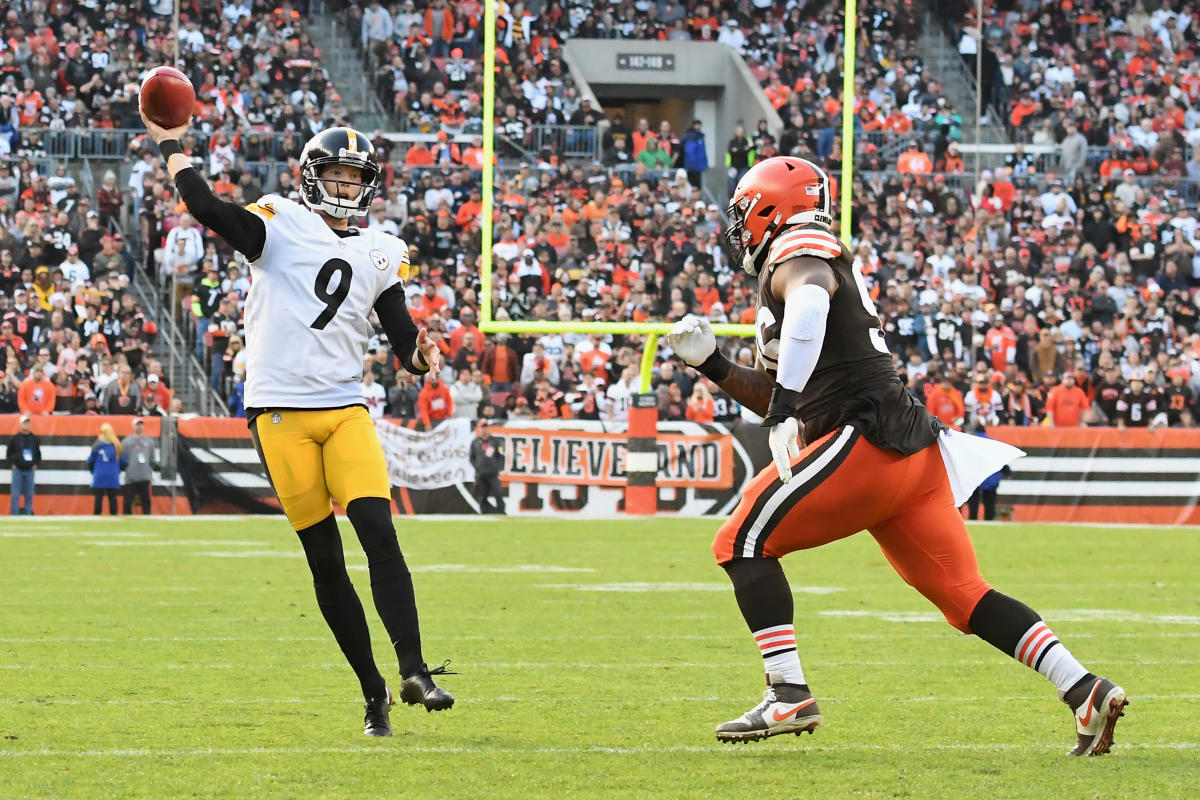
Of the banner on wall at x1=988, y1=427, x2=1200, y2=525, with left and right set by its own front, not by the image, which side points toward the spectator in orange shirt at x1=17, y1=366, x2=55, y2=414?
right

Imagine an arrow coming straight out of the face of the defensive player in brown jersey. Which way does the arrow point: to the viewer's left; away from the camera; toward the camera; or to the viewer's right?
to the viewer's left

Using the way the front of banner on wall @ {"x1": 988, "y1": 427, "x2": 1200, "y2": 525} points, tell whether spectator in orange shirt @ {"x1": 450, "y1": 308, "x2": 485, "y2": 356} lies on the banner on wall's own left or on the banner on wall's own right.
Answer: on the banner on wall's own right

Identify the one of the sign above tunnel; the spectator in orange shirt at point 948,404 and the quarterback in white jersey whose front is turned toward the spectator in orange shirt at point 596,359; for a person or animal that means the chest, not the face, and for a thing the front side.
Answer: the sign above tunnel

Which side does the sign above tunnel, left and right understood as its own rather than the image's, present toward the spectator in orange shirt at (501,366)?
front

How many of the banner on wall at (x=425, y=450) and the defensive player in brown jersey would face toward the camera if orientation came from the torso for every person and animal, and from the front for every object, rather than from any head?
1

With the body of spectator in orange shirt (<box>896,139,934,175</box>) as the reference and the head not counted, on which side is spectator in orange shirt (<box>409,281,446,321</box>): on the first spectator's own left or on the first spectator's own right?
on the first spectator's own right

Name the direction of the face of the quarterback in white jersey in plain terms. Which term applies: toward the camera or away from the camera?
toward the camera

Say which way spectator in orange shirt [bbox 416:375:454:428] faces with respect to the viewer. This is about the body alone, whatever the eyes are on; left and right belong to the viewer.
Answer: facing the viewer

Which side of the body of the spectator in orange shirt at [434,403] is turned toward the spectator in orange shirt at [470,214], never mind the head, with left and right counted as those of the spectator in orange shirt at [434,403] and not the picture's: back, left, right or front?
back

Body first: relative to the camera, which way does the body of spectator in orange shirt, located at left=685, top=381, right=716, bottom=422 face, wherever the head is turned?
toward the camera

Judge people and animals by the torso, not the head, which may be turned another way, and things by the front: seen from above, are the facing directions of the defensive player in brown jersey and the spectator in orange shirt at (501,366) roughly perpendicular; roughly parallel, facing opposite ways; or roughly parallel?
roughly perpendicular

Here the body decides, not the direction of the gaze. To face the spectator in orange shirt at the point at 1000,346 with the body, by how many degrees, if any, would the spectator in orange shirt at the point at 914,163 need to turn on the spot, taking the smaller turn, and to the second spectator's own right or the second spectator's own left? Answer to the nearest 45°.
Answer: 0° — they already face them

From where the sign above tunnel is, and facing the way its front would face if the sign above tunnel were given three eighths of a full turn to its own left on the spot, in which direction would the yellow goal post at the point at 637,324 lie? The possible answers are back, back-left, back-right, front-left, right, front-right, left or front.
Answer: back-right

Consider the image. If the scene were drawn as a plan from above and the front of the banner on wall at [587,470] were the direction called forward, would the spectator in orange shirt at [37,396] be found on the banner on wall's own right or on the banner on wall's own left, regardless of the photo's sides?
on the banner on wall's own right

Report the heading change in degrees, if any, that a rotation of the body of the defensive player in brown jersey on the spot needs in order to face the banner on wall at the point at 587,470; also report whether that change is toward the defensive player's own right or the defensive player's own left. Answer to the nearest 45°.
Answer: approximately 90° to the defensive player's own right

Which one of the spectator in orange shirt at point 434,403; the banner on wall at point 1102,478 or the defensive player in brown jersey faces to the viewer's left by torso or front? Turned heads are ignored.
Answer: the defensive player in brown jersey

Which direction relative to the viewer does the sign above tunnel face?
toward the camera

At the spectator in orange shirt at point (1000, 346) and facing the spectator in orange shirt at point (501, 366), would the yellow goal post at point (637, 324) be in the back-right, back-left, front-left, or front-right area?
front-left

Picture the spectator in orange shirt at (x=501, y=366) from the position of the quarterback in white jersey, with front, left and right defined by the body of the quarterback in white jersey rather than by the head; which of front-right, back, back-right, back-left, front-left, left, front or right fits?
back

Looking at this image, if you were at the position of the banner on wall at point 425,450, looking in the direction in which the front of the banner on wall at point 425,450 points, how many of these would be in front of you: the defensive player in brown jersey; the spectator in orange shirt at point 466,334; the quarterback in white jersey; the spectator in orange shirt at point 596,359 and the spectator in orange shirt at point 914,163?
2

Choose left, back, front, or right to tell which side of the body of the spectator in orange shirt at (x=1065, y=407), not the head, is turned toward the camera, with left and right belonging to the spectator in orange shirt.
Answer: front
